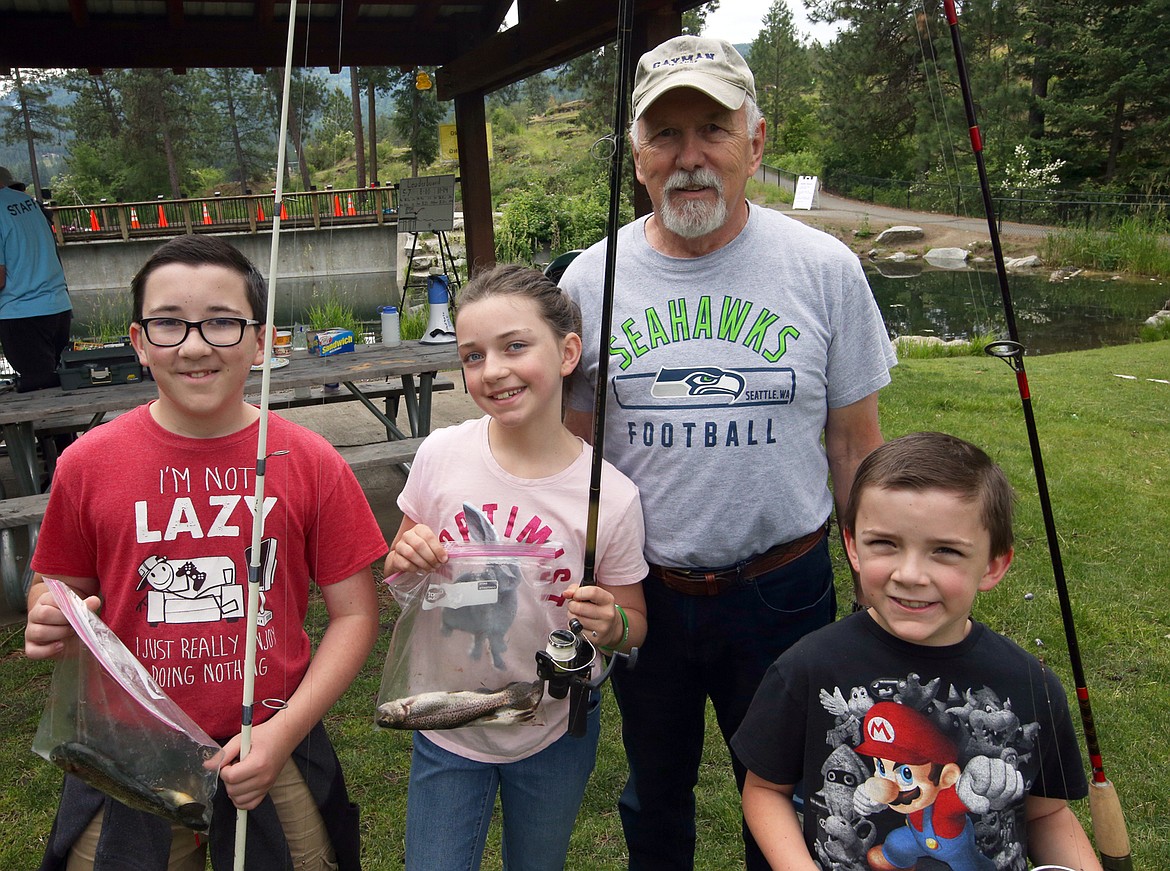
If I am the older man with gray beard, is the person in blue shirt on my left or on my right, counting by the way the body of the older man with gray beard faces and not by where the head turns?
on my right

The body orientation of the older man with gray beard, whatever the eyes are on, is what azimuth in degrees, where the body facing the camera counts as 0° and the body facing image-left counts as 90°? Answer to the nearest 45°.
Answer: approximately 0°

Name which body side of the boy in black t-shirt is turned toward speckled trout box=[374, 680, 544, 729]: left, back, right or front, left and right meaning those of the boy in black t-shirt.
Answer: right

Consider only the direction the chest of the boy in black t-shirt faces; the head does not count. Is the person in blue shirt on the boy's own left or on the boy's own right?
on the boy's own right

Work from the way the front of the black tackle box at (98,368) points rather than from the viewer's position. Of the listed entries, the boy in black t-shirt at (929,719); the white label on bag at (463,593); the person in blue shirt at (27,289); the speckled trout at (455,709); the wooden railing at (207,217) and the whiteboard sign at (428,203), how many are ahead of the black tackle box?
3

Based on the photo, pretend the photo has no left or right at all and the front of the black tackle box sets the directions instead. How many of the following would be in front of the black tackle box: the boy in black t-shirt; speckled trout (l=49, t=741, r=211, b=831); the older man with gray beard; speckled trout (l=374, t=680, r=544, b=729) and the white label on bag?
5

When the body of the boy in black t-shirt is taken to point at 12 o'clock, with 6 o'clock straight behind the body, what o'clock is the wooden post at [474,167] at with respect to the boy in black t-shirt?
The wooden post is roughly at 5 o'clock from the boy in black t-shirt.

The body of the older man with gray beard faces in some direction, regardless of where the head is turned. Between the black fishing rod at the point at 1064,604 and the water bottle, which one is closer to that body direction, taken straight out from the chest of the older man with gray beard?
the black fishing rod

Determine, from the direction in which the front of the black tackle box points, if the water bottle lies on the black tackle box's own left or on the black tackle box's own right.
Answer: on the black tackle box's own left

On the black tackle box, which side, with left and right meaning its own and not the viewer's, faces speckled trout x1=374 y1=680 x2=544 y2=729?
front
